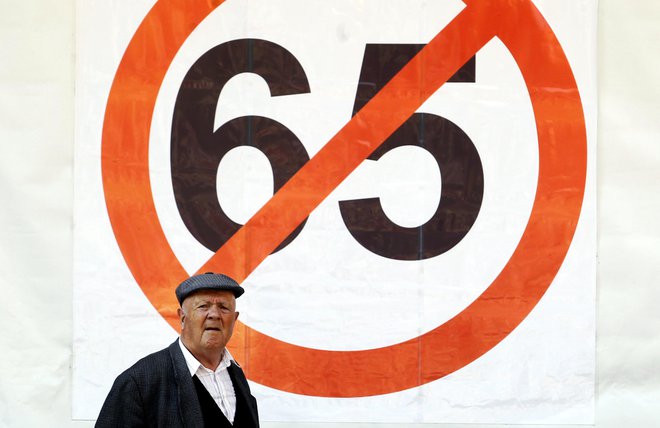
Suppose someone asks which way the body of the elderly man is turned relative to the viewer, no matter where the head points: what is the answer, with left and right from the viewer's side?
facing the viewer and to the right of the viewer

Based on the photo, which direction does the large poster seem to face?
toward the camera

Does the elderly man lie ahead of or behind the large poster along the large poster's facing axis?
ahead

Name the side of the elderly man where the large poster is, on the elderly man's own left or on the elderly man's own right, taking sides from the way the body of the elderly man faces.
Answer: on the elderly man's own left

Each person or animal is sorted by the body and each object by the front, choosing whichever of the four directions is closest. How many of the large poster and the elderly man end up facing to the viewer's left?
0
